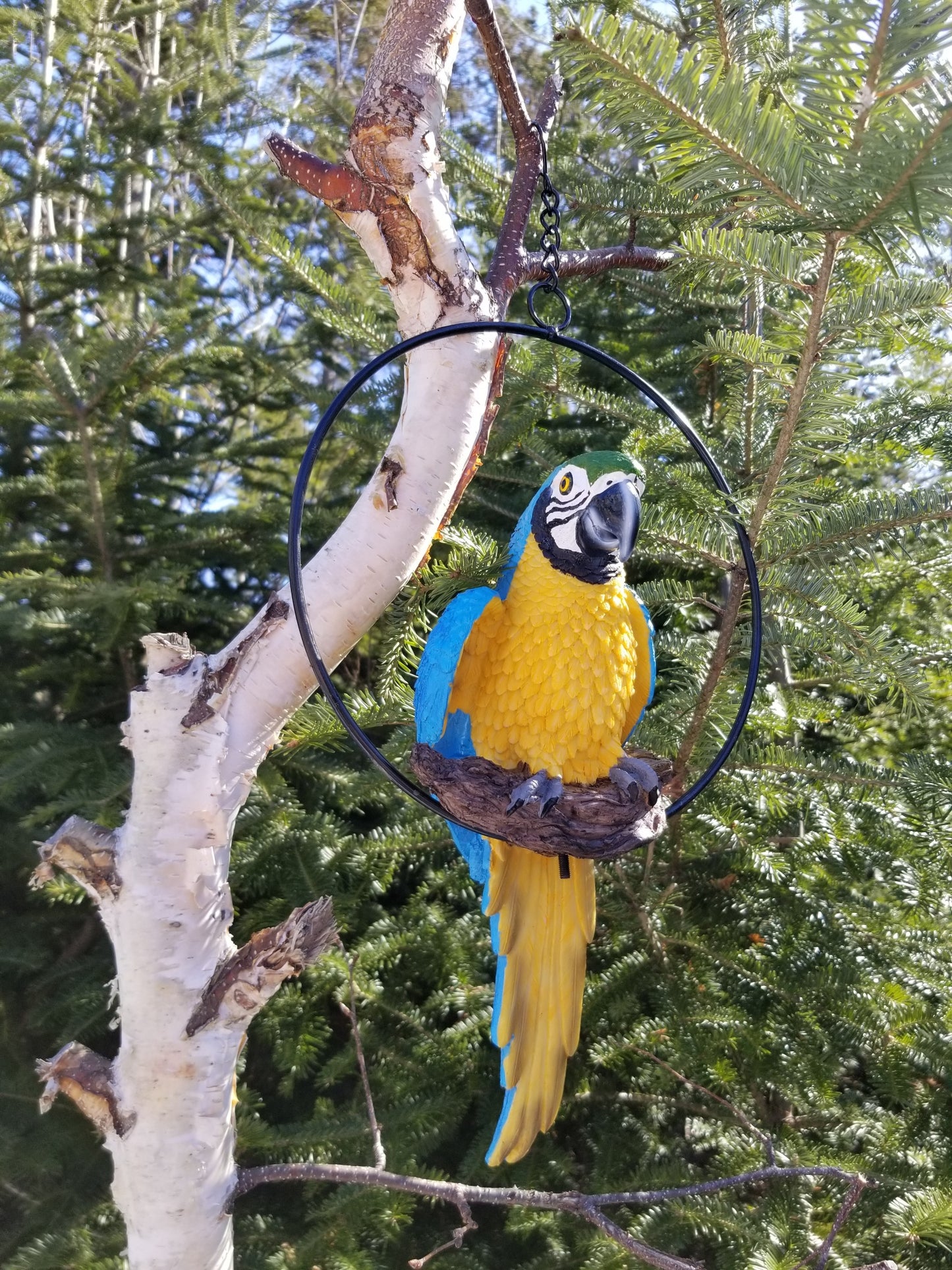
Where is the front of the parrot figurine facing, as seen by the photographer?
facing the viewer and to the right of the viewer
